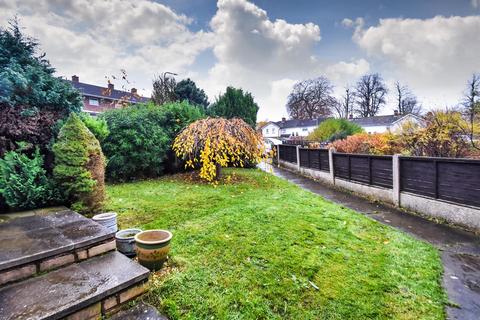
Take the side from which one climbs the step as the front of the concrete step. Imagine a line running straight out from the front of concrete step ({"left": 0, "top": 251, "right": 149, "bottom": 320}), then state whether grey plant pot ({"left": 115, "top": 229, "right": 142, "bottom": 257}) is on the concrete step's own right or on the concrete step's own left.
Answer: on the concrete step's own left

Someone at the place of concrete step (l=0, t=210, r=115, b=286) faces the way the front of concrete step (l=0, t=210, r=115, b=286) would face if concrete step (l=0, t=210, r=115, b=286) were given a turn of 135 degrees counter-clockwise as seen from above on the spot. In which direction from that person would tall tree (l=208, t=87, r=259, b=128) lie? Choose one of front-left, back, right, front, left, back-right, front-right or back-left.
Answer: front-right

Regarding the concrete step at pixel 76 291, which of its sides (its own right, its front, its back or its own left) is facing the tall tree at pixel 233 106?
left

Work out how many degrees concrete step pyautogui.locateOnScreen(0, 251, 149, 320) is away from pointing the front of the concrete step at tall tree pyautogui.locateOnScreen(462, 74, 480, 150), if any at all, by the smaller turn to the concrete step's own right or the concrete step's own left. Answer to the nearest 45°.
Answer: approximately 45° to the concrete step's own left

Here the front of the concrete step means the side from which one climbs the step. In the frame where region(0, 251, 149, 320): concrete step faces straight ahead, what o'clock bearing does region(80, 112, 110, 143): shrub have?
The shrub is roughly at 8 o'clock from the concrete step.

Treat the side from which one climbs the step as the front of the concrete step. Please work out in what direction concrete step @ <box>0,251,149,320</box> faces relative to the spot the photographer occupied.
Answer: facing the viewer and to the right of the viewer

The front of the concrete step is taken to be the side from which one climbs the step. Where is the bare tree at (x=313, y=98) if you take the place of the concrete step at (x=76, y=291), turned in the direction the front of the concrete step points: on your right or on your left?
on your left
